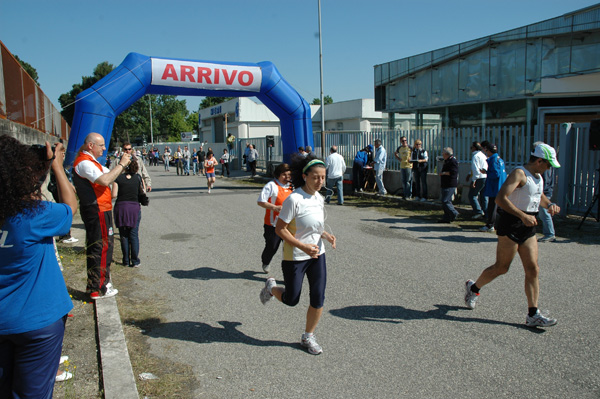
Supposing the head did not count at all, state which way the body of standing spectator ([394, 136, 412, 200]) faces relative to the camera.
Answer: toward the camera

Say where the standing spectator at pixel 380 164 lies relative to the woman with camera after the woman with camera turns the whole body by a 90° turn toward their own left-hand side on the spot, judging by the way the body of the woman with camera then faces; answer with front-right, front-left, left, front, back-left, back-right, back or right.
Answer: right

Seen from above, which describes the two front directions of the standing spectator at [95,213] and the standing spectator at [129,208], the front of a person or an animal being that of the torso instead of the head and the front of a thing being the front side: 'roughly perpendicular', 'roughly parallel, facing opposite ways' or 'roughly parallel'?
roughly perpendicular

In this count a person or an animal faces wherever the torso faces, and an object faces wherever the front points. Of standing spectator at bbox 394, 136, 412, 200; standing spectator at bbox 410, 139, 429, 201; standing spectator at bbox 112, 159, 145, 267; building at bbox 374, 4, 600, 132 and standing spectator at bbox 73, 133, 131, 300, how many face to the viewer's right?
1

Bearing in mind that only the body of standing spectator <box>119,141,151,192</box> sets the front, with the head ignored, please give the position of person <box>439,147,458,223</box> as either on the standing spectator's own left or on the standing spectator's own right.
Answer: on the standing spectator's own left

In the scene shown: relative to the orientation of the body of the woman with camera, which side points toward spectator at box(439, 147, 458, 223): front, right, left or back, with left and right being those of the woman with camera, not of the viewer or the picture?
front

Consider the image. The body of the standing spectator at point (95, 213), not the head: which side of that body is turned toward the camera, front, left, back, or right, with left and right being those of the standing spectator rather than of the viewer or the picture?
right

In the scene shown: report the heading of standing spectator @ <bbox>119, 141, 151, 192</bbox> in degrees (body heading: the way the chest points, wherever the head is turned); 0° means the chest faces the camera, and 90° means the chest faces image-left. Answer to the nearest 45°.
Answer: approximately 0°

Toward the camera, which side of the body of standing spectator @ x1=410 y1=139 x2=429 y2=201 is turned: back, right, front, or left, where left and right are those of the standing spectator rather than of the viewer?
front

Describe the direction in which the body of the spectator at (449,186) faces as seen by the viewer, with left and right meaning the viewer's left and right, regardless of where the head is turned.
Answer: facing to the left of the viewer

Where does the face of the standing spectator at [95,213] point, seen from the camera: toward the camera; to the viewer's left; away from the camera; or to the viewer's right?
to the viewer's right

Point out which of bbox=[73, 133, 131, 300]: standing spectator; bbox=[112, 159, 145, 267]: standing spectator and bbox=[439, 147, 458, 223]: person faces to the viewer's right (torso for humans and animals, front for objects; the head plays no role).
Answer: bbox=[73, 133, 131, 300]: standing spectator

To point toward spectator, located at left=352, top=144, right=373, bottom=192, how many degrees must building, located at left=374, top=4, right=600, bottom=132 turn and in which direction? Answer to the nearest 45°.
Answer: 0° — it already faces them

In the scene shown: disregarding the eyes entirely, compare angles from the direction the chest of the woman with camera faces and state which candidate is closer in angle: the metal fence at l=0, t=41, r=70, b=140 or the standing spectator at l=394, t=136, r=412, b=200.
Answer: the standing spectator
